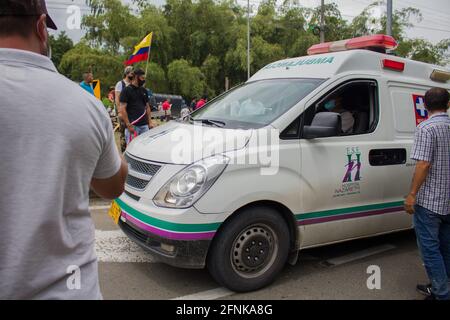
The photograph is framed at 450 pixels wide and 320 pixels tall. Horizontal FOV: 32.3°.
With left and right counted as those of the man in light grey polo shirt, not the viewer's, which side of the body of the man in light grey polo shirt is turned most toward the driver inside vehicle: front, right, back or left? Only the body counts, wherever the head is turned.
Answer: front

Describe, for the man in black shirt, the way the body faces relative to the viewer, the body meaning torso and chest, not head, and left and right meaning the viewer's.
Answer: facing the viewer and to the right of the viewer

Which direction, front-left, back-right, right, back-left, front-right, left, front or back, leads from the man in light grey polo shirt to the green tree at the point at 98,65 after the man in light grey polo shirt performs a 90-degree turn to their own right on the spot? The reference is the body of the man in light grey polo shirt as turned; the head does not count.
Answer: back-left

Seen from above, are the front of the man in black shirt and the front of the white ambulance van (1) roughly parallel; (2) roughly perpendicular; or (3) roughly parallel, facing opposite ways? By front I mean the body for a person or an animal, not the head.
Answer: roughly perpendicular

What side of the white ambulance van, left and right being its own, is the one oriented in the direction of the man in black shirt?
right

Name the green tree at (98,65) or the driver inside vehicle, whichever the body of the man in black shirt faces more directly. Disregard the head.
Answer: the driver inside vehicle

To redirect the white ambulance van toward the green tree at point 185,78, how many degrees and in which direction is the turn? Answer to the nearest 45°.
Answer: approximately 135° to its right

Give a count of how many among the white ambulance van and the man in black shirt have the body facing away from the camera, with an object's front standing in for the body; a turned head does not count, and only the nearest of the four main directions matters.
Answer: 0

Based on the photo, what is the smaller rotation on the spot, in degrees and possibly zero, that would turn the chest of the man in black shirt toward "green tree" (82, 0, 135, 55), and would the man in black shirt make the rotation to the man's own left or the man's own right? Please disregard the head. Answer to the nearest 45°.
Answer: approximately 135° to the man's own left

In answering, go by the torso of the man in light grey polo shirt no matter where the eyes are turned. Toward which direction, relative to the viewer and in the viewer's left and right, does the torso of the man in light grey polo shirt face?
facing away from the viewer and to the right of the viewer

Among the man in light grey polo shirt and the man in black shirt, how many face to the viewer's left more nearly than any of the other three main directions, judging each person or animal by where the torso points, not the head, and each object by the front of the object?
0

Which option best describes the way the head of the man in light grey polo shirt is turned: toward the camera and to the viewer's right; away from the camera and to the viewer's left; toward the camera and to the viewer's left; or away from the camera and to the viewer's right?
away from the camera and to the viewer's right

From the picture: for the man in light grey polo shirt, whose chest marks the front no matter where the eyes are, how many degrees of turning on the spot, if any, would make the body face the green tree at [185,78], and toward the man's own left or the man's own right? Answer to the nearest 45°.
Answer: approximately 45° to the man's own left
